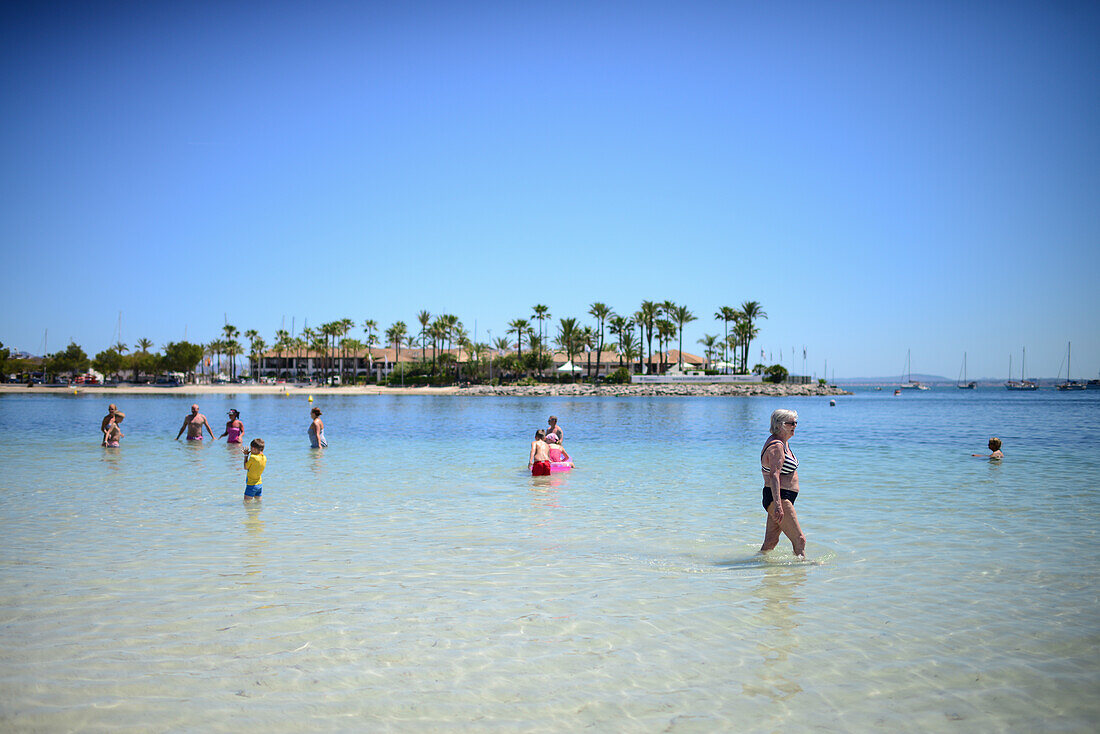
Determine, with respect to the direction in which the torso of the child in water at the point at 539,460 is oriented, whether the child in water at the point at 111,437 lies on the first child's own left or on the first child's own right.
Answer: on the first child's own left

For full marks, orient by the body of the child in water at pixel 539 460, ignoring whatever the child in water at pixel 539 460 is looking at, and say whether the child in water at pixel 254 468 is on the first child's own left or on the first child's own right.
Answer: on the first child's own left

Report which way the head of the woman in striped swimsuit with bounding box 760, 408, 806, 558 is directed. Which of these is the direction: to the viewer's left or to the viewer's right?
to the viewer's right

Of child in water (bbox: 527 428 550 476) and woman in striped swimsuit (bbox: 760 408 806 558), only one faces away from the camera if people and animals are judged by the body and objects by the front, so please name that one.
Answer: the child in water

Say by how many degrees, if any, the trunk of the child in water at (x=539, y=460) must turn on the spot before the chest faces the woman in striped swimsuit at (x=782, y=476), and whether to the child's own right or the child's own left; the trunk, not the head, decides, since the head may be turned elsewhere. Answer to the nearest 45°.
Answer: approximately 180°

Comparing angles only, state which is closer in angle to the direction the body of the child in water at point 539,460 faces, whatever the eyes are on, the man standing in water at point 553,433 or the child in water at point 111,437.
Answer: the man standing in water

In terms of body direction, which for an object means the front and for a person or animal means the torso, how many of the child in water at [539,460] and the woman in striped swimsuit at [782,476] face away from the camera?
1

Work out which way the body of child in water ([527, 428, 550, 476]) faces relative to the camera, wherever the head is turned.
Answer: away from the camera

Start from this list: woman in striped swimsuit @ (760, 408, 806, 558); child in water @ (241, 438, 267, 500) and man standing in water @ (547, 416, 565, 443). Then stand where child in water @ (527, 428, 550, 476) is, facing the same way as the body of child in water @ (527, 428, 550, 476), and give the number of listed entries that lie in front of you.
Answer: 1
